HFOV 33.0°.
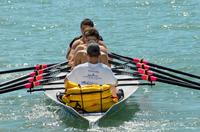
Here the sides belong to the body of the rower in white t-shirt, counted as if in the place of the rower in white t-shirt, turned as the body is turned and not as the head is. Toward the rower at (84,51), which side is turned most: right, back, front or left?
front

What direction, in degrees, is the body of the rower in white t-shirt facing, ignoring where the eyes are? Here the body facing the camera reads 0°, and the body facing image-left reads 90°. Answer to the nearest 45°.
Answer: approximately 180°
